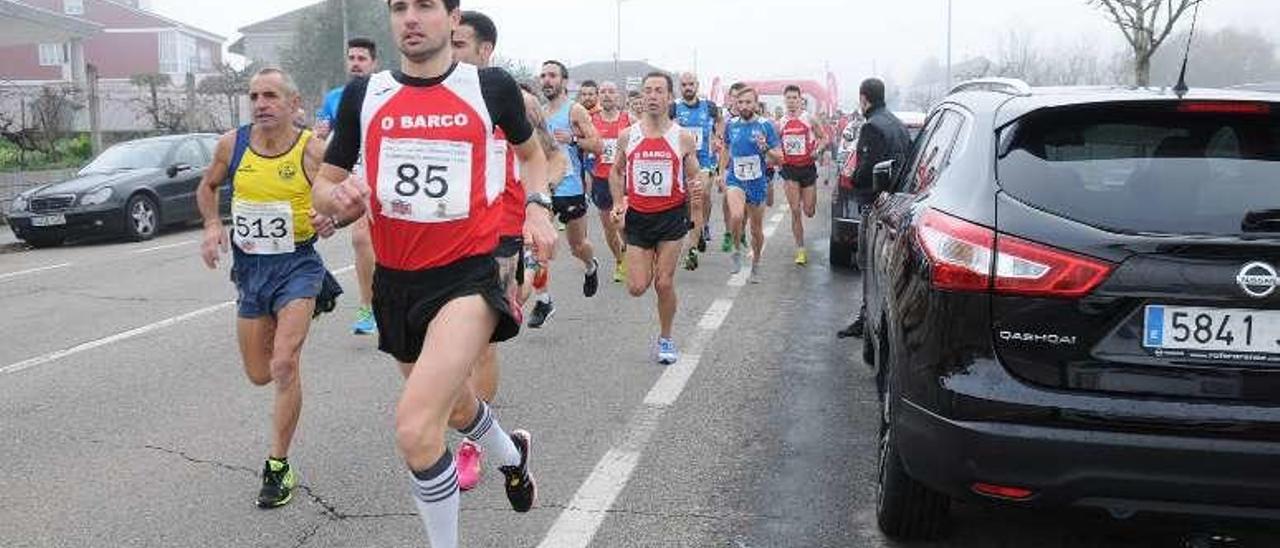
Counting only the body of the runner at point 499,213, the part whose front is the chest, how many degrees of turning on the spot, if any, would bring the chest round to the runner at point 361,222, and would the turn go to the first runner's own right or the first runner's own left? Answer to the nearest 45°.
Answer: approximately 135° to the first runner's own right

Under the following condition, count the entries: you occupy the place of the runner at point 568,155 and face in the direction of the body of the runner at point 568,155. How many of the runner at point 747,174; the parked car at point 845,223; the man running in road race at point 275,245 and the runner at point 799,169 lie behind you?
3

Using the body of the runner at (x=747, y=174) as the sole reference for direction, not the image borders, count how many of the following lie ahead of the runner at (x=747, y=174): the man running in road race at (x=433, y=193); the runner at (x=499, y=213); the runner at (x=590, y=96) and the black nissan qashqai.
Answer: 3

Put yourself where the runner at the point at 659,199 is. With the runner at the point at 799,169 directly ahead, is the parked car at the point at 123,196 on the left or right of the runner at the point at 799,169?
left

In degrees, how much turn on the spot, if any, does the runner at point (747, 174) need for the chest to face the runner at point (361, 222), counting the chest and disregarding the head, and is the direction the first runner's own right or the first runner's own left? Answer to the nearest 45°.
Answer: approximately 45° to the first runner's own right

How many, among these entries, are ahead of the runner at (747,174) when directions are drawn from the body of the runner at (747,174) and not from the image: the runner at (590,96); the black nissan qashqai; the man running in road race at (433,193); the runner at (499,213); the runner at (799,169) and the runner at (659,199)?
4

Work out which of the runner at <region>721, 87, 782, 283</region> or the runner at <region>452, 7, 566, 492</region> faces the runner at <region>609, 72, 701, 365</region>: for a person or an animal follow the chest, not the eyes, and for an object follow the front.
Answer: the runner at <region>721, 87, 782, 283</region>

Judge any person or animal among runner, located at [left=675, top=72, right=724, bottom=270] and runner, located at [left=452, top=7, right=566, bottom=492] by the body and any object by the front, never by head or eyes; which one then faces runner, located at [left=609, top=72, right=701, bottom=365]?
runner, located at [left=675, top=72, right=724, bottom=270]

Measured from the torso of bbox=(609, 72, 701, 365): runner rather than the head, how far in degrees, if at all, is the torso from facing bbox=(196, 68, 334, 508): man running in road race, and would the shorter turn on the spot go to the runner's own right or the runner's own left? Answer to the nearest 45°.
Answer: approximately 45° to the runner's own right
